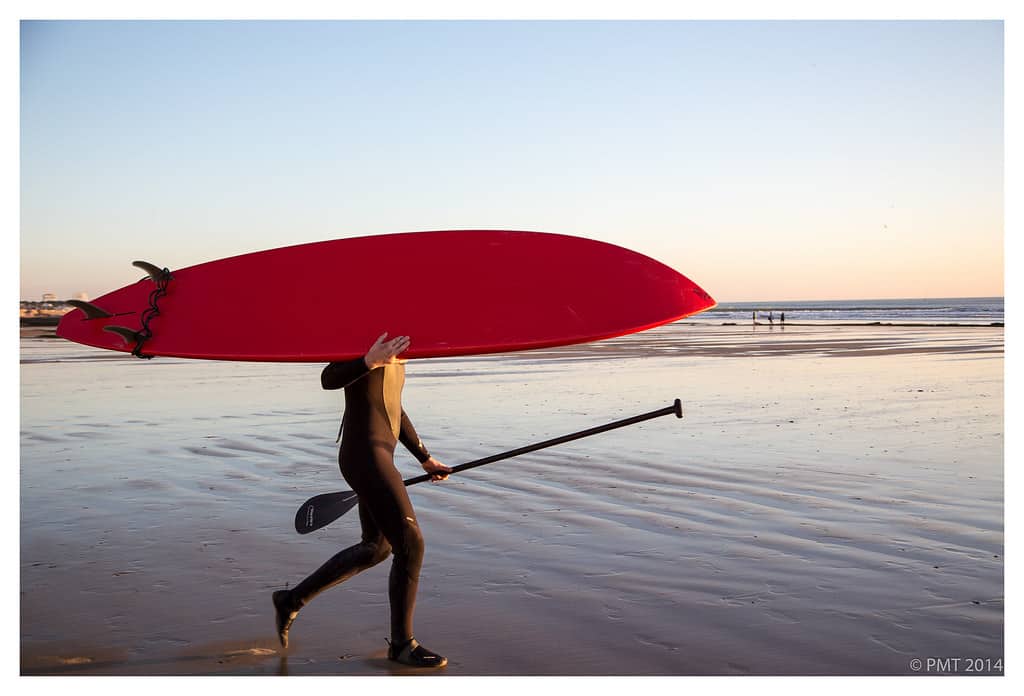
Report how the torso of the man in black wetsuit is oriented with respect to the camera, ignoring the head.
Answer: to the viewer's right
